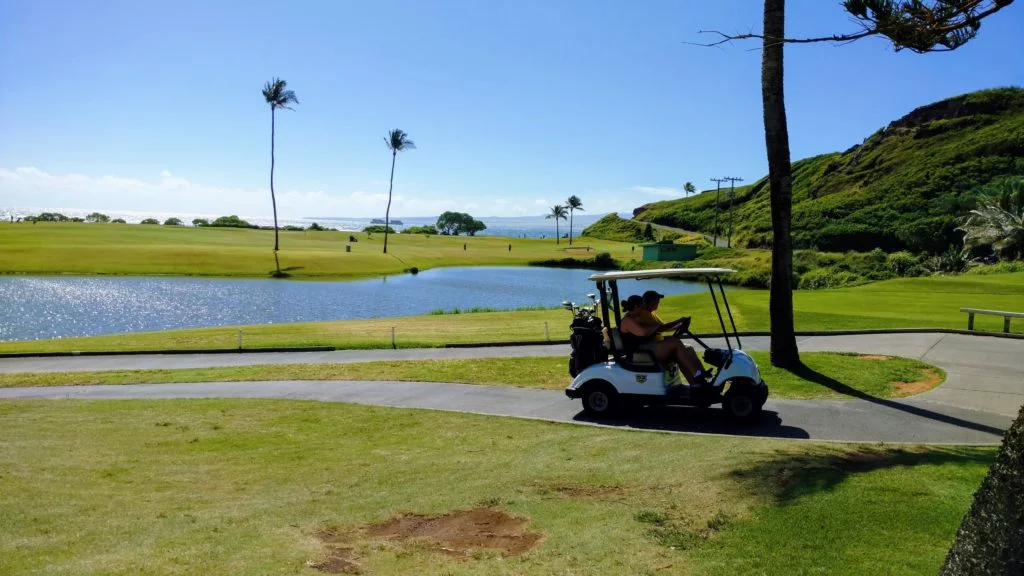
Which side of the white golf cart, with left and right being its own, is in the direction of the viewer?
right
